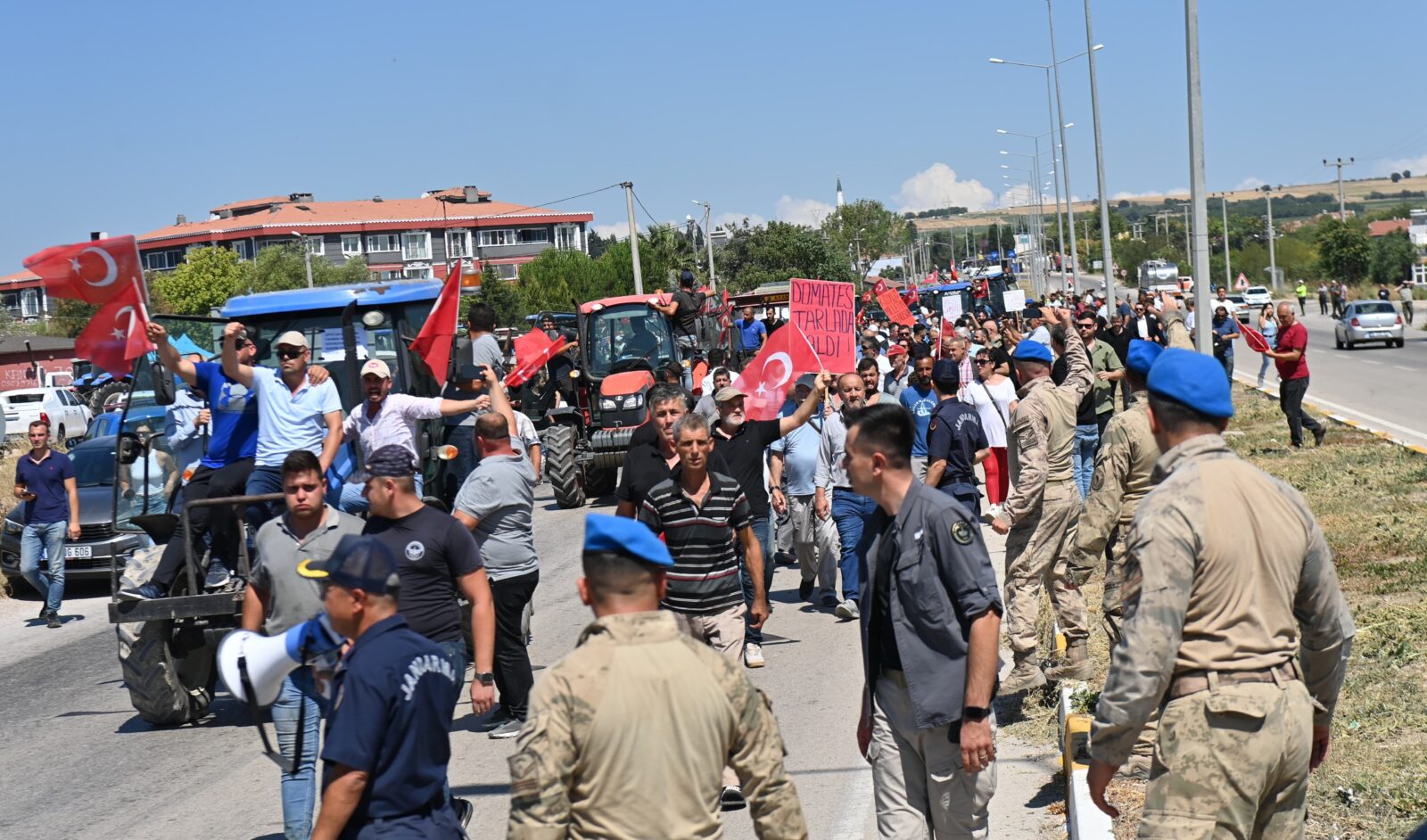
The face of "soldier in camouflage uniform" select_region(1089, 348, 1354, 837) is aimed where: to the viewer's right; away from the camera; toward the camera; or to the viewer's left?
away from the camera

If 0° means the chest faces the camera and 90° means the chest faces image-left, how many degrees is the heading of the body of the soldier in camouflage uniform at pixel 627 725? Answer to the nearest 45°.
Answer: approximately 180°

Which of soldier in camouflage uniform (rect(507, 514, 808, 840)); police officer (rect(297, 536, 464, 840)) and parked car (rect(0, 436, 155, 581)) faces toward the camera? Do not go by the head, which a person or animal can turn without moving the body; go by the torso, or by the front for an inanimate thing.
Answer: the parked car

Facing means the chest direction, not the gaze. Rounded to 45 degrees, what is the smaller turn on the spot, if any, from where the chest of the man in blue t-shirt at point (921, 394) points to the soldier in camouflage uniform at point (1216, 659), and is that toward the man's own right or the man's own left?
0° — they already face them

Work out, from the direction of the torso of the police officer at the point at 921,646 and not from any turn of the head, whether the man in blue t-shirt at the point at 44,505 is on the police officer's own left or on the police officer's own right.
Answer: on the police officer's own right

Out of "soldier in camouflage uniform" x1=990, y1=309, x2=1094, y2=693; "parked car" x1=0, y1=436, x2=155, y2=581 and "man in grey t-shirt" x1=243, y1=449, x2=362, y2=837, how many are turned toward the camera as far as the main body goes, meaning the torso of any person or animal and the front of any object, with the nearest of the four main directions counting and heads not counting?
2

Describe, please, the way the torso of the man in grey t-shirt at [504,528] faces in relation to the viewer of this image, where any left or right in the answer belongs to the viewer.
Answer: facing away from the viewer and to the left of the viewer

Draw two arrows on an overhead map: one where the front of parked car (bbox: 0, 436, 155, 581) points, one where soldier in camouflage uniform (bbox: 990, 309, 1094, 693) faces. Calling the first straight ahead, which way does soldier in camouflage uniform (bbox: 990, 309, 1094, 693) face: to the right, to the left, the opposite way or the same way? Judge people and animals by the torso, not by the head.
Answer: the opposite way

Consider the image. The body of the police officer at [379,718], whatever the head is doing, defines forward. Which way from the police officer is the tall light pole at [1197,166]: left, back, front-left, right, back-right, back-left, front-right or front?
right

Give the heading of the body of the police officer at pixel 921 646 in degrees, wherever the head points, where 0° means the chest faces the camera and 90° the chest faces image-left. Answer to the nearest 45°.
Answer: approximately 45°

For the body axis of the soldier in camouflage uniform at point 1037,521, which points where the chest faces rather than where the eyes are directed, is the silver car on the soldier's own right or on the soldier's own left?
on the soldier's own right

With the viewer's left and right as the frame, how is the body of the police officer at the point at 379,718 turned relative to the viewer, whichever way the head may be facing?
facing away from the viewer and to the left of the viewer

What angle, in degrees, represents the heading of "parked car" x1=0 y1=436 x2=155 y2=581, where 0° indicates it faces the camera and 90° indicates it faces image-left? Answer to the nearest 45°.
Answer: approximately 0°

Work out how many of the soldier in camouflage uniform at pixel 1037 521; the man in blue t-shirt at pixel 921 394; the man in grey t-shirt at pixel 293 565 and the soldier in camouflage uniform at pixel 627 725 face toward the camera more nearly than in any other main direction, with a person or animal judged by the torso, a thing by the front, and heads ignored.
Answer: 2

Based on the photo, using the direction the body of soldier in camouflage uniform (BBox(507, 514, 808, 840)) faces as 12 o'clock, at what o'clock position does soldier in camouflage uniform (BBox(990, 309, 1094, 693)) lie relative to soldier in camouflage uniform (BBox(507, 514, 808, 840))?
soldier in camouflage uniform (BBox(990, 309, 1094, 693)) is roughly at 1 o'clock from soldier in camouflage uniform (BBox(507, 514, 808, 840)).

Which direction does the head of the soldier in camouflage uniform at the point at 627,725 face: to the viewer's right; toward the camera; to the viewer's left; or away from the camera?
away from the camera

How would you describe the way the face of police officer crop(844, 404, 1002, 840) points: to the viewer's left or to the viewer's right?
to the viewer's left

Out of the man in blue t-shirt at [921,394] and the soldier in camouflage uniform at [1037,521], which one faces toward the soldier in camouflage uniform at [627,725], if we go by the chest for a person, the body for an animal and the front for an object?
the man in blue t-shirt

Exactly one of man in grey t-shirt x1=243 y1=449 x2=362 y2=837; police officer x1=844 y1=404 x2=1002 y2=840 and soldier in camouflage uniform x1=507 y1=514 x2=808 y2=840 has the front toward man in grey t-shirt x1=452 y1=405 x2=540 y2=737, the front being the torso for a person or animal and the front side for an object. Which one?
the soldier in camouflage uniform
